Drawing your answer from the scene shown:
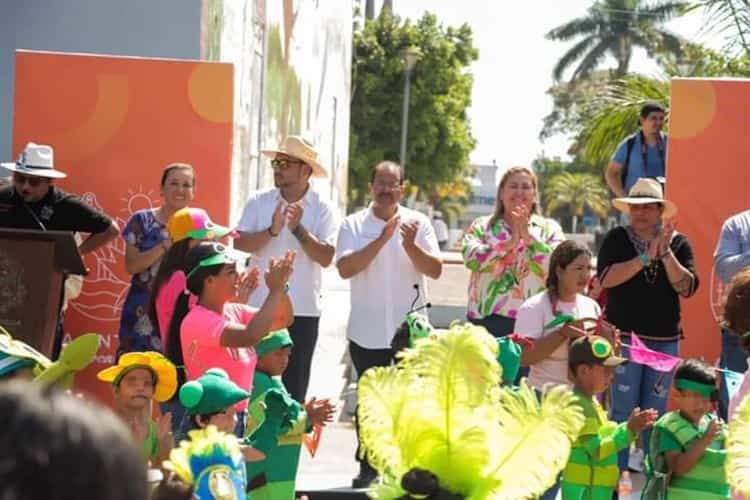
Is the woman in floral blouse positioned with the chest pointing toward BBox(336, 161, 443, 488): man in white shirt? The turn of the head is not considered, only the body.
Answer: no

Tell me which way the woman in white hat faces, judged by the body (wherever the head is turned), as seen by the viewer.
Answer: toward the camera

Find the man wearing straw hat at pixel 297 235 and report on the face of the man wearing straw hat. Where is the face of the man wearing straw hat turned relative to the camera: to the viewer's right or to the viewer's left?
to the viewer's left

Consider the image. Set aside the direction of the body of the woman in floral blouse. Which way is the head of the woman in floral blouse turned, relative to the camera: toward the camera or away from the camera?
toward the camera

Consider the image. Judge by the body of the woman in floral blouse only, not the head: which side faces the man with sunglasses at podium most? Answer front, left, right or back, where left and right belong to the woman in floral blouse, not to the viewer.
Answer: right

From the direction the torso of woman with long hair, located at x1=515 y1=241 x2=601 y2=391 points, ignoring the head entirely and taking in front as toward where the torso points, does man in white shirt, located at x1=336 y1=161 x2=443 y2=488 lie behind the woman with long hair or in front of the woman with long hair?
behind

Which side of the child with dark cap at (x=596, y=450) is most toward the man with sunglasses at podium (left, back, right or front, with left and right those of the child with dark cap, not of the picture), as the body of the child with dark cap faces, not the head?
back

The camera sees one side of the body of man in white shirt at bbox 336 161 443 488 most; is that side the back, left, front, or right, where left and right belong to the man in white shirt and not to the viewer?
front

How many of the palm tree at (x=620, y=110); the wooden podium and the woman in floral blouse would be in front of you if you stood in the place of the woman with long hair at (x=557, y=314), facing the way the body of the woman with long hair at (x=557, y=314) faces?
0

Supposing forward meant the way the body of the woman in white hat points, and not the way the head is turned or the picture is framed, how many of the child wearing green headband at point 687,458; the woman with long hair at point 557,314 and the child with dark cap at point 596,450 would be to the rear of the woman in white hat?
0

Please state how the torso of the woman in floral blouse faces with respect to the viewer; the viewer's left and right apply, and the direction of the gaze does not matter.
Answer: facing the viewer

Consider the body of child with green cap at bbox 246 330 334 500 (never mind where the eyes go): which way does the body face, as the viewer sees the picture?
to the viewer's right

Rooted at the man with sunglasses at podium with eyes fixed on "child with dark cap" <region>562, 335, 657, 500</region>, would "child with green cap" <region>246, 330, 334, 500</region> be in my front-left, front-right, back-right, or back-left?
front-right

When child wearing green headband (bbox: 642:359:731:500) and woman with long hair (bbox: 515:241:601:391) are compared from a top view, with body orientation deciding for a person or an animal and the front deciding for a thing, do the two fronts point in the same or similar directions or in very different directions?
same or similar directions
